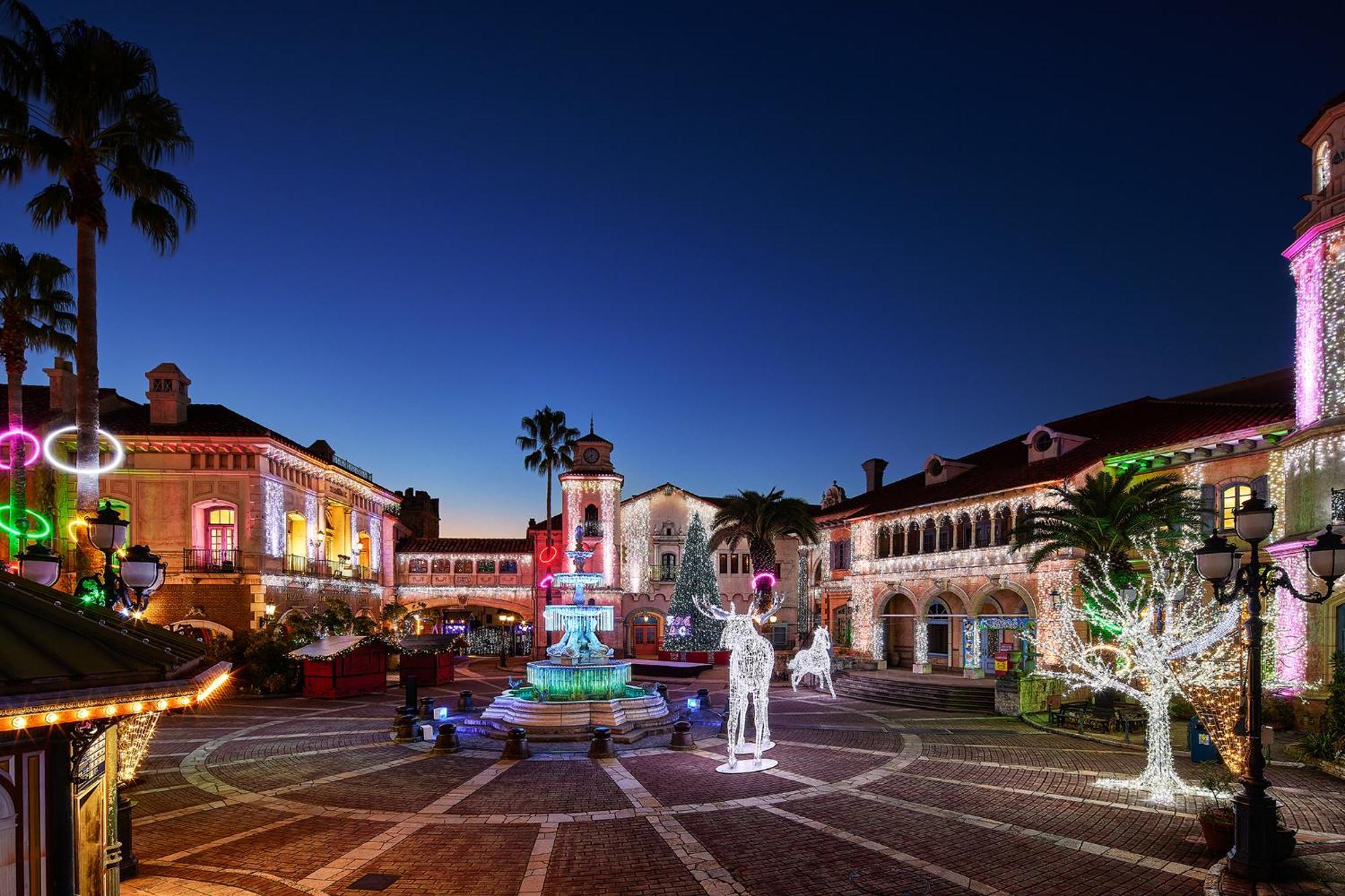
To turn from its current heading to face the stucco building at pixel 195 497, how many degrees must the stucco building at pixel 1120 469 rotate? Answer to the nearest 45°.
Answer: approximately 45° to its right

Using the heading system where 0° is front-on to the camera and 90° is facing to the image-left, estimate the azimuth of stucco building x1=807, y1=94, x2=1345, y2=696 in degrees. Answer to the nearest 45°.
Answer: approximately 45°

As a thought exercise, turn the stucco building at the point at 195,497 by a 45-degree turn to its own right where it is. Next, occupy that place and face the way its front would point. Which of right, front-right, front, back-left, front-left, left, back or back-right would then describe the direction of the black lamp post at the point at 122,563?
front

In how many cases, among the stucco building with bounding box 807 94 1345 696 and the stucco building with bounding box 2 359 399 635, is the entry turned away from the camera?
0

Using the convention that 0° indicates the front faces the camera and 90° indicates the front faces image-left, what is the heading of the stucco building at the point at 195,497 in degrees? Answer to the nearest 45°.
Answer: approximately 315°

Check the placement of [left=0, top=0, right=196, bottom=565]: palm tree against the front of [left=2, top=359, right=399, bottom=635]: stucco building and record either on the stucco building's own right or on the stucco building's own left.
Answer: on the stucco building's own right

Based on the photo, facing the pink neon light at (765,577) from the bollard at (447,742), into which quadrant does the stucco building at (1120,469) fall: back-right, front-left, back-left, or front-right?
front-right

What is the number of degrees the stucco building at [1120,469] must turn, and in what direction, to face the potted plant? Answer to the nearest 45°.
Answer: approximately 45° to its left

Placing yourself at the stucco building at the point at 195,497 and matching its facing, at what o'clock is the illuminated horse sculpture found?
The illuminated horse sculpture is roughly at 12 o'clock from the stucco building.

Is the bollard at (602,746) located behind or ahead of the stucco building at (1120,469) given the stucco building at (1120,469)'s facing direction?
ahead
